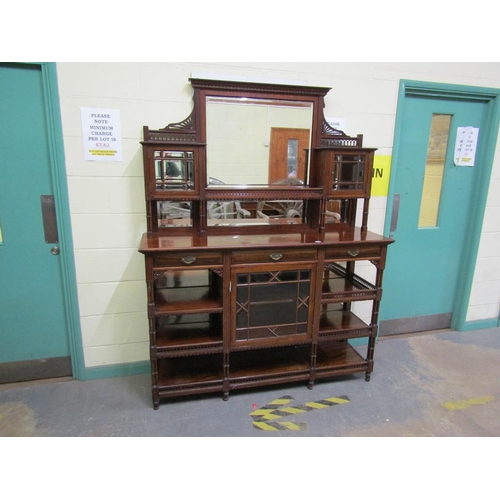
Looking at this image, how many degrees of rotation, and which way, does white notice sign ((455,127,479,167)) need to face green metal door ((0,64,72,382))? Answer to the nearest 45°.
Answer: approximately 45° to its right

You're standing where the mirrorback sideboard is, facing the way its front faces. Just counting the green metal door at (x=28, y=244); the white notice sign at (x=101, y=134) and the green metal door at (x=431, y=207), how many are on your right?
2

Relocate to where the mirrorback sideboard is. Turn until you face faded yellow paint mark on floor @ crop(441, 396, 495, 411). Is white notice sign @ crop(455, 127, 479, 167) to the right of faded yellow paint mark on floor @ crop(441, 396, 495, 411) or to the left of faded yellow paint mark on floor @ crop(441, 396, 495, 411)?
left

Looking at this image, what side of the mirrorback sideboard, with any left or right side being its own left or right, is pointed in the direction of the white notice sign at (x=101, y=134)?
right

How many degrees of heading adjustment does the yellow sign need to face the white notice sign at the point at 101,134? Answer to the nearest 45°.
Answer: approximately 45° to its right

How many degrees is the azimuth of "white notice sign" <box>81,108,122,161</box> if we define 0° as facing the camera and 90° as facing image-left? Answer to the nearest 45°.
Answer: approximately 0°

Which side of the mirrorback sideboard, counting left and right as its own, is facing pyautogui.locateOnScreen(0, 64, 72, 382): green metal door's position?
right

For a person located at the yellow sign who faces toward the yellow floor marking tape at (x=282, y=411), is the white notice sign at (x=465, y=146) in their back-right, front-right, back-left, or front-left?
back-left
